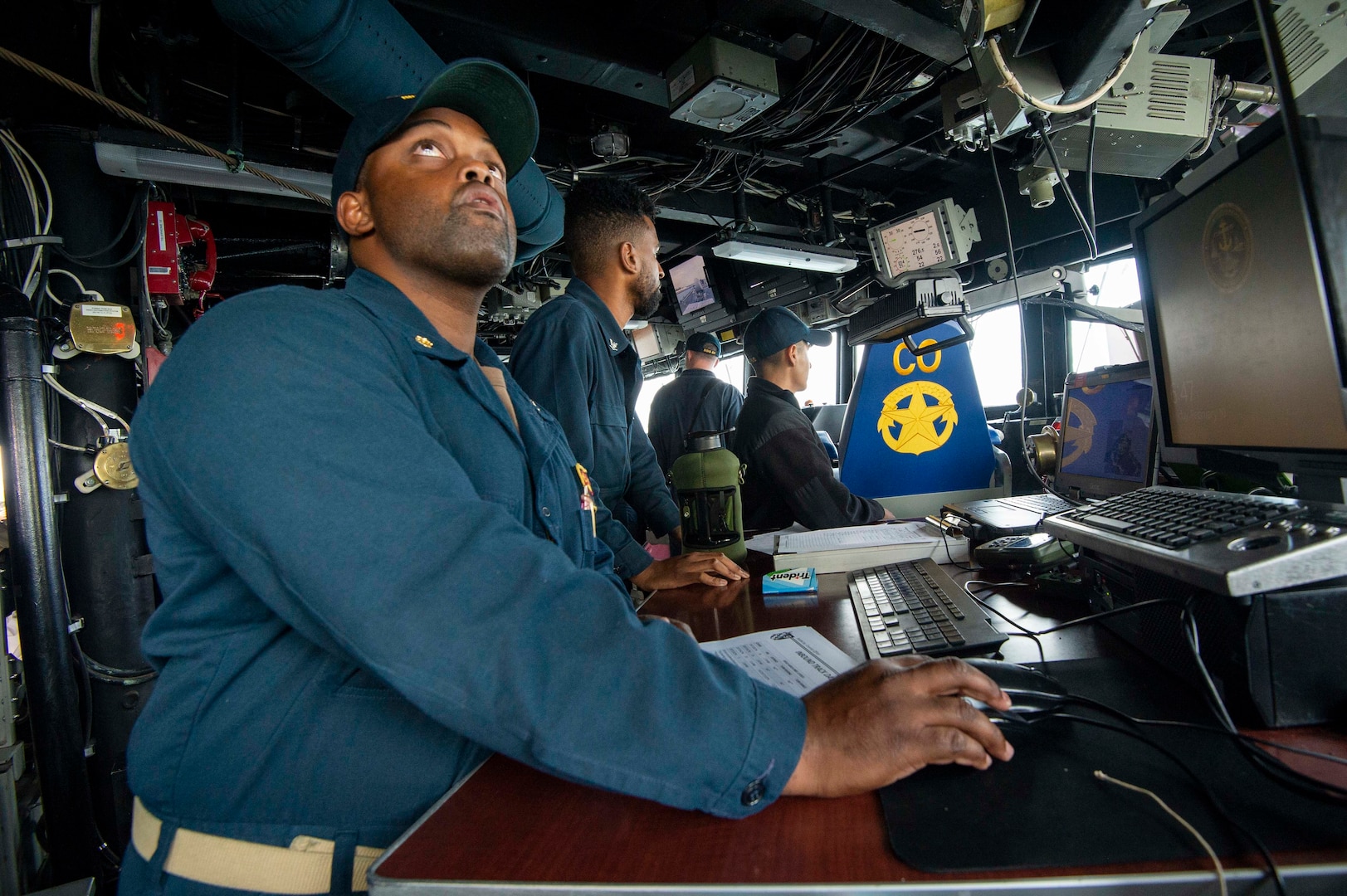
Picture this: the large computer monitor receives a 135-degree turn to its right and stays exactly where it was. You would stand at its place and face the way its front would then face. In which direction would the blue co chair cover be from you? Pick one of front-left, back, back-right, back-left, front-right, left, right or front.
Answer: front-left

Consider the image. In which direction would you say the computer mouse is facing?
to the viewer's right

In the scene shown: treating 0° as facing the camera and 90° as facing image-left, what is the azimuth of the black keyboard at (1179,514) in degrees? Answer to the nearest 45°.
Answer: approximately 45°

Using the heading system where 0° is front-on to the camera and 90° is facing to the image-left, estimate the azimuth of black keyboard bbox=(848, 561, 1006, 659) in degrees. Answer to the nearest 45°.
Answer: approximately 90°

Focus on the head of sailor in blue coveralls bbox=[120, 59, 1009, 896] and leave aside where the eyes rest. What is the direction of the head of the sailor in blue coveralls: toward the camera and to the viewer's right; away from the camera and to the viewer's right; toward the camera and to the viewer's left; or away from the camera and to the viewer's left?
toward the camera and to the viewer's right

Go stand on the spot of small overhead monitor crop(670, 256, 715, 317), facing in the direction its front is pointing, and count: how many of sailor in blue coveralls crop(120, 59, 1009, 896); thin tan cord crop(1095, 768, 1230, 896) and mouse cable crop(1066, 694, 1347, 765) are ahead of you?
3
